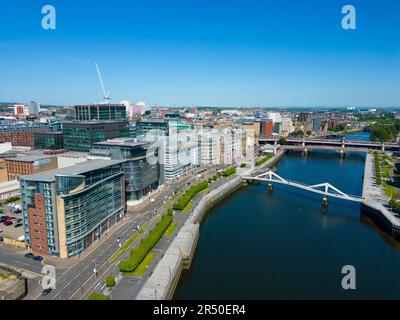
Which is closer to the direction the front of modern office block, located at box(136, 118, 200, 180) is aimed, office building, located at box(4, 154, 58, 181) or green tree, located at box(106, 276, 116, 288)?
the green tree

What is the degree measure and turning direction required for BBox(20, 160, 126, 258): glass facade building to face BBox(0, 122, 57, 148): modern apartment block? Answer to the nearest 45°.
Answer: approximately 135° to its left

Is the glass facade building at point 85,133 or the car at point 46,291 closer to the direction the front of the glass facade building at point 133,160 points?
the car

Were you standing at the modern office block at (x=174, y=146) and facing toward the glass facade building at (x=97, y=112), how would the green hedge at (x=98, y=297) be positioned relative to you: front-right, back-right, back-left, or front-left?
back-left

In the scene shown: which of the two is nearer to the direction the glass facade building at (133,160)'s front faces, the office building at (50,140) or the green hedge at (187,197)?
the green hedge

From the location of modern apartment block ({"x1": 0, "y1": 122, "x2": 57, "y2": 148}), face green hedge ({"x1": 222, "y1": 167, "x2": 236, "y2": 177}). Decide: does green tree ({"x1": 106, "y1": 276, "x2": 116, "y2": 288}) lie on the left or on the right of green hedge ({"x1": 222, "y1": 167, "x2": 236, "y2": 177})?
right

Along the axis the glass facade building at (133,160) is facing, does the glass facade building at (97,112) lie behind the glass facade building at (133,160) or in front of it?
behind

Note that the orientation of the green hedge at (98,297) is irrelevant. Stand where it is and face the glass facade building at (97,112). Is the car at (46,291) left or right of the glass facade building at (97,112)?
left

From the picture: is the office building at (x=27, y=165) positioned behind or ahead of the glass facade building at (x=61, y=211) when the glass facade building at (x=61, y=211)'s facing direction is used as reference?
behind

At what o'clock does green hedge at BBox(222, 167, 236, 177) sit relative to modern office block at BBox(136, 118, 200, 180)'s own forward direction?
The green hedge is roughly at 11 o'clock from the modern office block.

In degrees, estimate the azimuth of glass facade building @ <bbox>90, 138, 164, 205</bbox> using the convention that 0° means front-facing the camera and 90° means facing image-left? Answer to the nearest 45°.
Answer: approximately 315°
